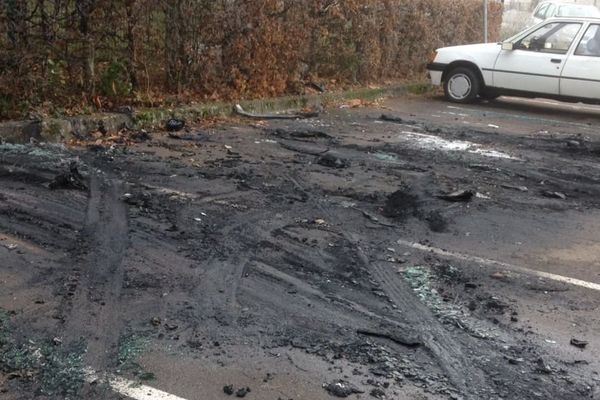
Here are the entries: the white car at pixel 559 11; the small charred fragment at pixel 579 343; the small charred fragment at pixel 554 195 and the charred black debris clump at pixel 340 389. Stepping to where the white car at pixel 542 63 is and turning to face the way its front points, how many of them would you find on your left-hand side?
3

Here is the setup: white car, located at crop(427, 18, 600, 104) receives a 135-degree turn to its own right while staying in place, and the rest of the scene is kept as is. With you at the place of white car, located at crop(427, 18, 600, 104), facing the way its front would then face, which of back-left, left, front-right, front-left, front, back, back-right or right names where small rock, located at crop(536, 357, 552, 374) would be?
back-right

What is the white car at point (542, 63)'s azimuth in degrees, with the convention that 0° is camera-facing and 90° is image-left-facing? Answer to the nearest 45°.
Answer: approximately 90°

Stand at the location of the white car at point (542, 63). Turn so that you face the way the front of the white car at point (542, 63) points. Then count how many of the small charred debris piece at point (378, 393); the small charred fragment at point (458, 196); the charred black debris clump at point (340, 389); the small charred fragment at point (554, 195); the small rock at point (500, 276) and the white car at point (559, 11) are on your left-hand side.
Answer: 5

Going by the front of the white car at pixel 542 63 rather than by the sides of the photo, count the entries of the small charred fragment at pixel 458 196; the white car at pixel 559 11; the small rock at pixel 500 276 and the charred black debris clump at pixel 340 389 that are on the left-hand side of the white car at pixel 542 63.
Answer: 3

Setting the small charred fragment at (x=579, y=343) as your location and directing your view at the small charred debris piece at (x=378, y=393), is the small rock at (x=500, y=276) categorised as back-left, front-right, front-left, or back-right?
back-right

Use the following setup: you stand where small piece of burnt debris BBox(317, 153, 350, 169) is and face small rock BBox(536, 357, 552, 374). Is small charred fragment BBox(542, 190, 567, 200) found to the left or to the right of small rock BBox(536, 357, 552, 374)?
left

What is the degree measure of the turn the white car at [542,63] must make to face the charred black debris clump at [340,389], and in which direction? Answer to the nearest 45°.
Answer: approximately 90° to its left

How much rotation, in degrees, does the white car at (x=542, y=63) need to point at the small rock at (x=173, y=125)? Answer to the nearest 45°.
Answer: approximately 45° to its left

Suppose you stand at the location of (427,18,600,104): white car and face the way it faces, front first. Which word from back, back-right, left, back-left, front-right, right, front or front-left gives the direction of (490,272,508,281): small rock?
left

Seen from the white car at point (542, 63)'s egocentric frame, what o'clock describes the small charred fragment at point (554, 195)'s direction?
The small charred fragment is roughly at 9 o'clock from the white car.

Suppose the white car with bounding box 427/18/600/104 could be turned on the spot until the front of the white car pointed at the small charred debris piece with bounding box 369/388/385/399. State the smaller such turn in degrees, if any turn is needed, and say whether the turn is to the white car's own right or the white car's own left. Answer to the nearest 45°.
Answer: approximately 90° to the white car's own left

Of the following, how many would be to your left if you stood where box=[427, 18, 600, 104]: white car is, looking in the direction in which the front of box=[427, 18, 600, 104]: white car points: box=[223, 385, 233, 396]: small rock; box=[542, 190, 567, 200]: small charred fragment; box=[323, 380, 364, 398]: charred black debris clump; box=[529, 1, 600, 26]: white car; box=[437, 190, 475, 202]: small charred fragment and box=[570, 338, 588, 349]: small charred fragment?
5

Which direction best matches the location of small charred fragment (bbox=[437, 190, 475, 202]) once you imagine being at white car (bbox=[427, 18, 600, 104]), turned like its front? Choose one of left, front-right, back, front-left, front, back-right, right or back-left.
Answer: left

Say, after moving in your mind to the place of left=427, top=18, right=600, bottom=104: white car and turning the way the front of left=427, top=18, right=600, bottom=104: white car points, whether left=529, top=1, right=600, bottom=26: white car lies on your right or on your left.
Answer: on your right
